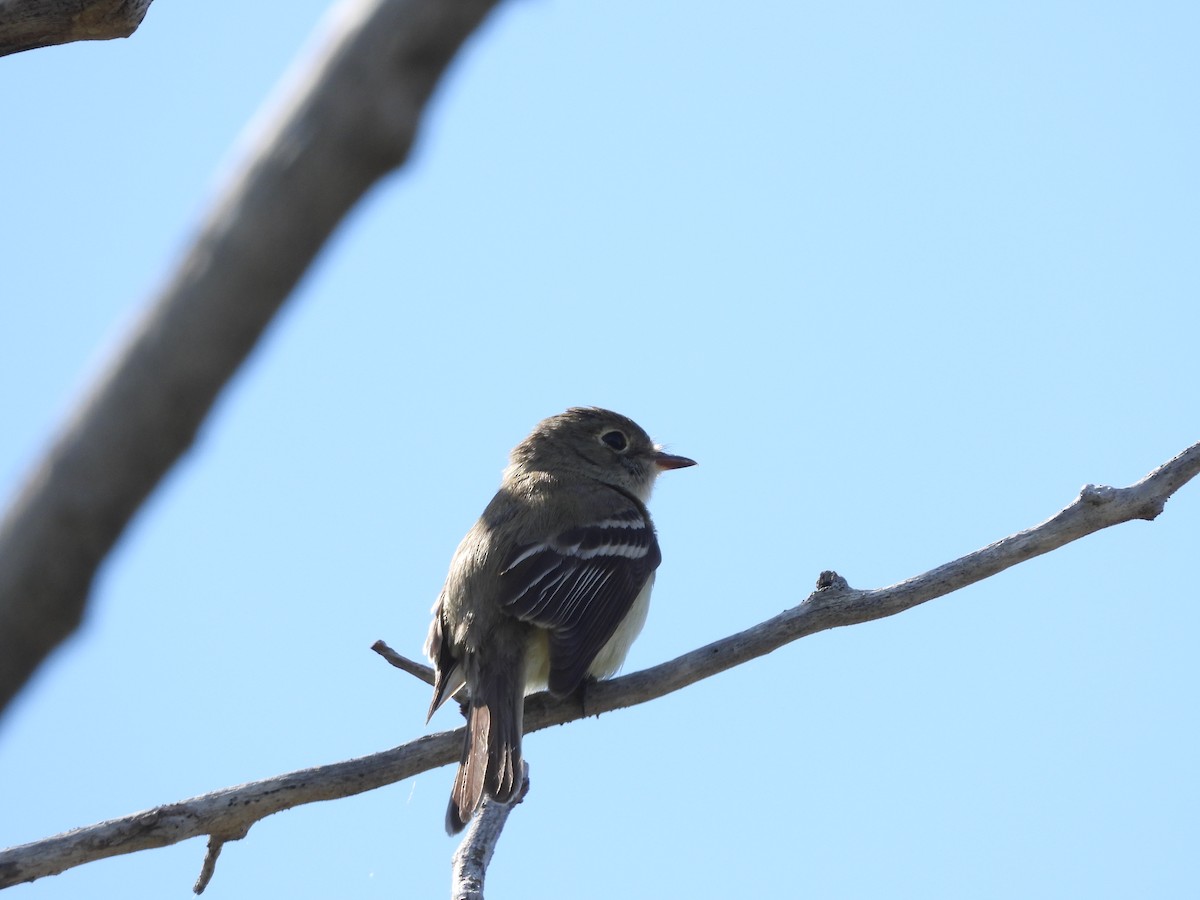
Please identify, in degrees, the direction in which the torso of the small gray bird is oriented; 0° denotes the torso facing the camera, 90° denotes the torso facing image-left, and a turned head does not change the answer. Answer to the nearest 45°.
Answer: approximately 225°

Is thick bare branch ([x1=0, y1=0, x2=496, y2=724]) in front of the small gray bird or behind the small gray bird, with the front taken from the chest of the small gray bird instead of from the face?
behind
